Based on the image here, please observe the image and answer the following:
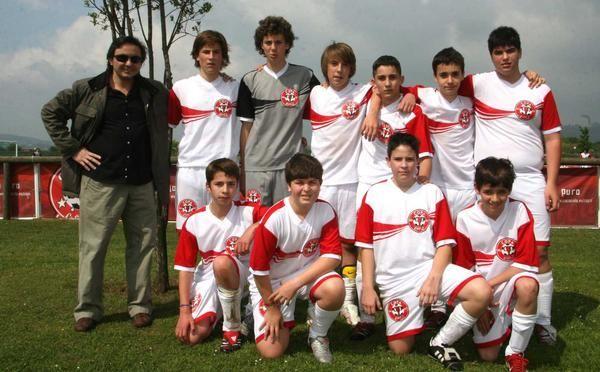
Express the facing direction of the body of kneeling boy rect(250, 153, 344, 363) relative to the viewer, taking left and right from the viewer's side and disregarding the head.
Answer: facing the viewer

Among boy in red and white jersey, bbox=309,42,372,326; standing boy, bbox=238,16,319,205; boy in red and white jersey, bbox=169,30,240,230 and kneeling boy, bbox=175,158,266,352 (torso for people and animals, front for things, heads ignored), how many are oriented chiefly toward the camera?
4

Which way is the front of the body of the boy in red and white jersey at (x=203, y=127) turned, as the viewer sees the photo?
toward the camera

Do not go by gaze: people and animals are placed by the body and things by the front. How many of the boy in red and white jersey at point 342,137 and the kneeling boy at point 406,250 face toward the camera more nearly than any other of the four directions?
2

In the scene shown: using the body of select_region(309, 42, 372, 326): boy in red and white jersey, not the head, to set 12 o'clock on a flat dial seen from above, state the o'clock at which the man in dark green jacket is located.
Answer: The man in dark green jacket is roughly at 3 o'clock from the boy in red and white jersey.

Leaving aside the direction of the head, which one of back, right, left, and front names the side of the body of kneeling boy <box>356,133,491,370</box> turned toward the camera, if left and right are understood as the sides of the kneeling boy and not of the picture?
front

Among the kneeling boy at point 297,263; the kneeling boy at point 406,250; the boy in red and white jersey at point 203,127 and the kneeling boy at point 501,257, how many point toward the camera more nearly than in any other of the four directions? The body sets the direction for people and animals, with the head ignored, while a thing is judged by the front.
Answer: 4

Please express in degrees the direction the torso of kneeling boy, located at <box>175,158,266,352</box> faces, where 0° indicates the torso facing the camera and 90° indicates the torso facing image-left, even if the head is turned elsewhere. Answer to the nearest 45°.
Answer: approximately 0°
